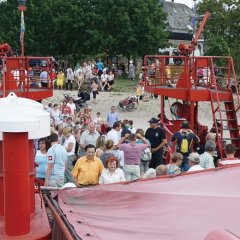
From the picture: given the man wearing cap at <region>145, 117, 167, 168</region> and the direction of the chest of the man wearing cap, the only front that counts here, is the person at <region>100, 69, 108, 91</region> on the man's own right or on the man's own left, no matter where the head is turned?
on the man's own right

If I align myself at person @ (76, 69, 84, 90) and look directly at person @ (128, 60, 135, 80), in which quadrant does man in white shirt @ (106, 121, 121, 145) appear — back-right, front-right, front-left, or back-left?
back-right

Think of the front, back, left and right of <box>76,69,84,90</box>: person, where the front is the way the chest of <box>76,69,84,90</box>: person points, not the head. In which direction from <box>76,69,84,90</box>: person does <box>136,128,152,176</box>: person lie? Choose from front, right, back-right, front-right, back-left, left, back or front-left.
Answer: front

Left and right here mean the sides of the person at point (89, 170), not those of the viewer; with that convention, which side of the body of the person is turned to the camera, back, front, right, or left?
front

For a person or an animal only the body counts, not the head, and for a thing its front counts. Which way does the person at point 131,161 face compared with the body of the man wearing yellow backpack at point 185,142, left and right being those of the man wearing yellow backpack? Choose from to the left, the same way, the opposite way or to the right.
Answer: the same way

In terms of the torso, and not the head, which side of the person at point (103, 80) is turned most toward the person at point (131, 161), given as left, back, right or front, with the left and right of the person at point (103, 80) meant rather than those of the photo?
front

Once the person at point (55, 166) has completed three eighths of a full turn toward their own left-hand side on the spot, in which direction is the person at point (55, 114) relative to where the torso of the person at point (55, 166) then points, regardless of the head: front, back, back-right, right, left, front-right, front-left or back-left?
back

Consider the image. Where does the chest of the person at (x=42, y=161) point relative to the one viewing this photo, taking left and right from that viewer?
facing the viewer and to the left of the viewer

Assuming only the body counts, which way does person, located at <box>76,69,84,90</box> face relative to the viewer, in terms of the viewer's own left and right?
facing the viewer

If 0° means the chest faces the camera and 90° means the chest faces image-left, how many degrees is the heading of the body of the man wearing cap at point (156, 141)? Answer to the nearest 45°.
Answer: approximately 45°

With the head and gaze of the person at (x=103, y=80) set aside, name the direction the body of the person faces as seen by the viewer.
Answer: toward the camera
